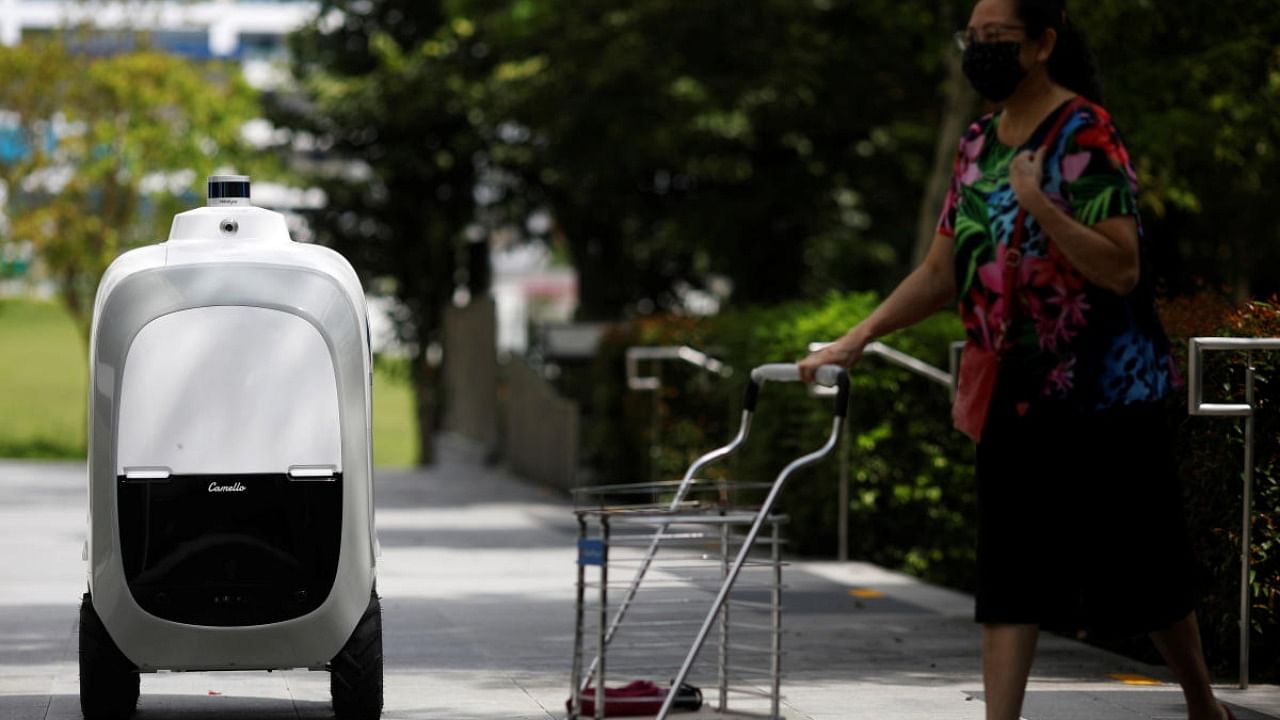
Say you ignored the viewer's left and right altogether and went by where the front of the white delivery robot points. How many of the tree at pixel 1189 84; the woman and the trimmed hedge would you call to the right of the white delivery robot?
0

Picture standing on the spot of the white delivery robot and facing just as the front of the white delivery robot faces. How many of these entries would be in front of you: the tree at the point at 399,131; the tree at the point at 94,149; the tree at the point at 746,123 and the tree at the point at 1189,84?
0

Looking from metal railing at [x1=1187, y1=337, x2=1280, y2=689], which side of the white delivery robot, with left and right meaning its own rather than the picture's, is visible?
left

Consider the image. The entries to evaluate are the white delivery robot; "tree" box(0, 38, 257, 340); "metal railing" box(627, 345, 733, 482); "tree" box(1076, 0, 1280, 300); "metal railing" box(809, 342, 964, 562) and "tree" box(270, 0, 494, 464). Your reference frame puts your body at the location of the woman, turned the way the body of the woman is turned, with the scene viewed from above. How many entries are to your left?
0

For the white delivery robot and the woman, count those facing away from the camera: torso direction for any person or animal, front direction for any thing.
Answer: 0

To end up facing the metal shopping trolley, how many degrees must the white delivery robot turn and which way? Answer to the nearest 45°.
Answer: approximately 45° to its left

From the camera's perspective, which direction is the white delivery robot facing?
toward the camera

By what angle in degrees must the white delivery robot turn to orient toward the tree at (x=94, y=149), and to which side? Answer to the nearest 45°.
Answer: approximately 180°

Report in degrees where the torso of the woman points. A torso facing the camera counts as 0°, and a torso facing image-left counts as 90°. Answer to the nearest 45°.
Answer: approximately 45°

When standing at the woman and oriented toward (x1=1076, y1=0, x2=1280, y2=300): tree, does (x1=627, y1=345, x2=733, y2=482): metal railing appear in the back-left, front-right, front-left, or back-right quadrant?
front-left

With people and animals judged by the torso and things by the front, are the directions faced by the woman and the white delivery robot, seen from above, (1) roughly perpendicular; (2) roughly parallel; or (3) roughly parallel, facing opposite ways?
roughly perpendicular
